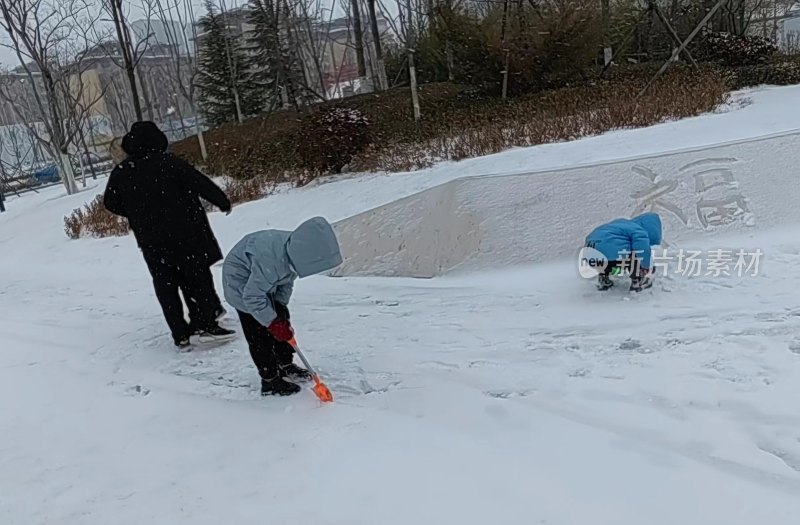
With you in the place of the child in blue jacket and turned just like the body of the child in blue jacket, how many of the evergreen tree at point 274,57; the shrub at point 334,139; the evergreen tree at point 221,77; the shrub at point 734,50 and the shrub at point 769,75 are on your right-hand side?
0

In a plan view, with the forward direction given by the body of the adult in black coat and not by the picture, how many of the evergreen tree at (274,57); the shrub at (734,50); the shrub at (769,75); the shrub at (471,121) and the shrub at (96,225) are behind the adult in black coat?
0

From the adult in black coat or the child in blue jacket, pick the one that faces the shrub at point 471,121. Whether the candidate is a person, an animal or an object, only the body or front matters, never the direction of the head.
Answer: the adult in black coat

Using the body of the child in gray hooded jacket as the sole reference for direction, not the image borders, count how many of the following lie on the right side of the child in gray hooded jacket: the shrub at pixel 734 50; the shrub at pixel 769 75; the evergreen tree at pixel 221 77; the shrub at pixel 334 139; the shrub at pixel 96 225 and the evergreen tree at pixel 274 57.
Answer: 0

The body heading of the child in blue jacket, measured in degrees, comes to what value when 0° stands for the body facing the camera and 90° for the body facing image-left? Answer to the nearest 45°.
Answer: approximately 270°

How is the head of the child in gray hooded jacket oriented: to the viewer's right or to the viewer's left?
to the viewer's right

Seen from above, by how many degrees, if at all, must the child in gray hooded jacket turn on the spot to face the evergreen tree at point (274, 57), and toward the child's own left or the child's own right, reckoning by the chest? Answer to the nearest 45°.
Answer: approximately 90° to the child's own left

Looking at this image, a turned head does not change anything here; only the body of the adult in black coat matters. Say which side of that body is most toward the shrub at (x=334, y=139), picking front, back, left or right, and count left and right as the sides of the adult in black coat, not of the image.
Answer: front

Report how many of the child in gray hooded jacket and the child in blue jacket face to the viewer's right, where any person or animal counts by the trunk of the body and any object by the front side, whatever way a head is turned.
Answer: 2

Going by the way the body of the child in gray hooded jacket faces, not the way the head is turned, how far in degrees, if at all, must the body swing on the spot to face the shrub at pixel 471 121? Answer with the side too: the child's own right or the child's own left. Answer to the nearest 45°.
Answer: approximately 45° to the child's own left

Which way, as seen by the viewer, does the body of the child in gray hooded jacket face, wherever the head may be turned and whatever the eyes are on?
to the viewer's right

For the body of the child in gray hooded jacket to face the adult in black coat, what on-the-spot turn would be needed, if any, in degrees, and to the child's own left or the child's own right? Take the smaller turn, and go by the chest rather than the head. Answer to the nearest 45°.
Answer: approximately 135° to the child's own left

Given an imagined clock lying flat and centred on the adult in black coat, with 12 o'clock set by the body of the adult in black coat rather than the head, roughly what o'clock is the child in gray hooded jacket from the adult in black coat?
The child in gray hooded jacket is roughly at 4 o'clock from the adult in black coat.

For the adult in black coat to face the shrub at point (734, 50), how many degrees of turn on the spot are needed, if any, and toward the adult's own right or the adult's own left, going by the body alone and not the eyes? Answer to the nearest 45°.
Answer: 0° — they already face it

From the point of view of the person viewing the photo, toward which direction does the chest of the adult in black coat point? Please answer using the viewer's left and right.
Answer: facing away from the viewer and to the right of the viewer

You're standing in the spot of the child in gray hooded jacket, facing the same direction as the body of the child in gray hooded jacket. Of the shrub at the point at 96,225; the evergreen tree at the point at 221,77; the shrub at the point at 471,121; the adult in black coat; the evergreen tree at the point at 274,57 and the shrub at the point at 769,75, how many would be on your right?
0

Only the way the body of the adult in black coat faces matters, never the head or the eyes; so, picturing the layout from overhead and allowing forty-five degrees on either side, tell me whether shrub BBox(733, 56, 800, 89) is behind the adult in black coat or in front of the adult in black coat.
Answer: in front

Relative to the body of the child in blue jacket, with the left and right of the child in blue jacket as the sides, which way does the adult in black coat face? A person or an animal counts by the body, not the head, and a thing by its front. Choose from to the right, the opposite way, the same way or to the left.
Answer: to the left

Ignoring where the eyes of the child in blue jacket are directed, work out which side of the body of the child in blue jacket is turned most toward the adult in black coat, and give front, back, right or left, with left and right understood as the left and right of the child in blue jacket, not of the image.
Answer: back

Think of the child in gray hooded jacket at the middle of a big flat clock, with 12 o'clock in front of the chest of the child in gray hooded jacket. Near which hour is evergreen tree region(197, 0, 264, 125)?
The evergreen tree is roughly at 9 o'clock from the child in gray hooded jacket.

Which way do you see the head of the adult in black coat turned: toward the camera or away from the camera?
away from the camera
